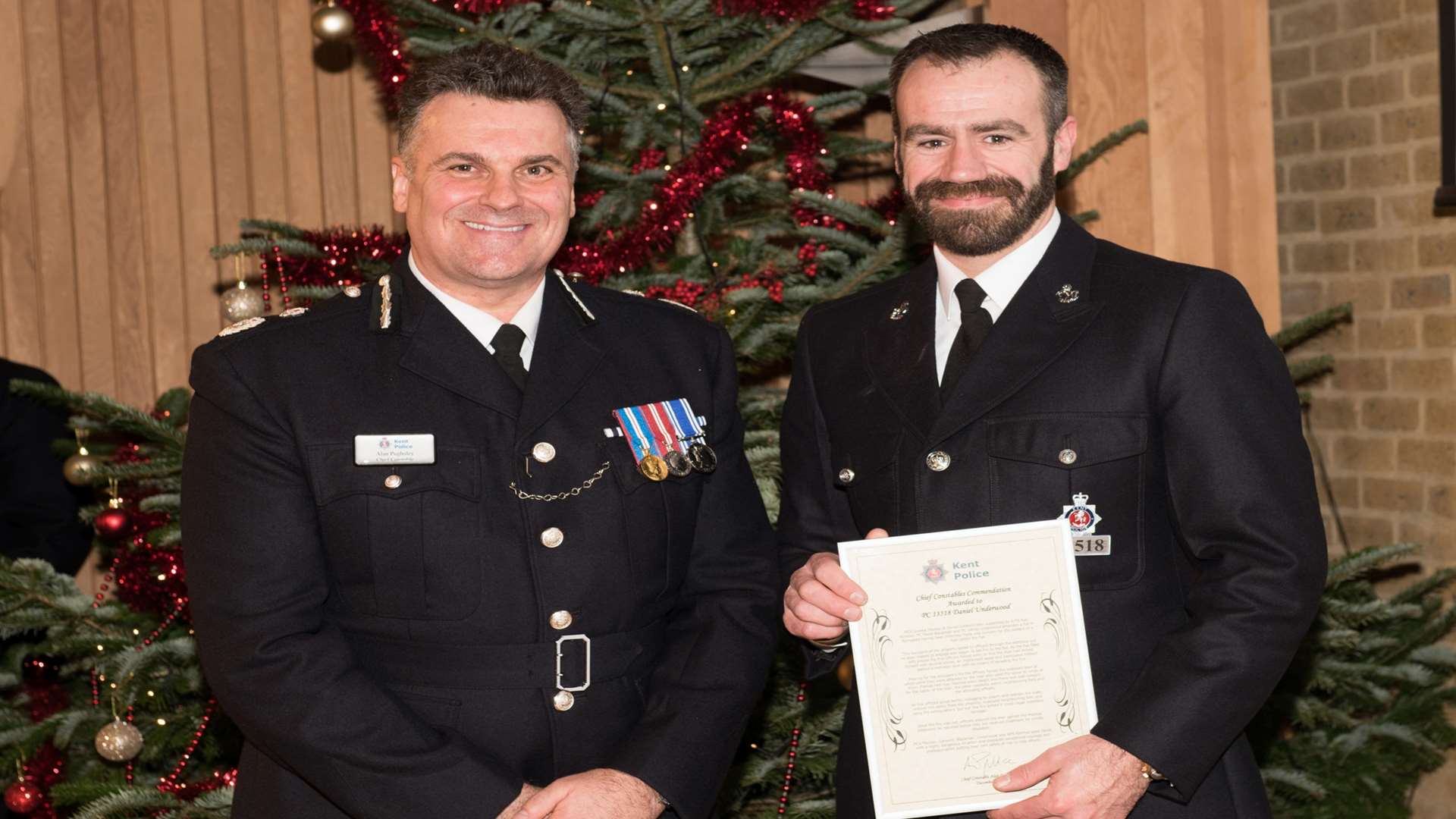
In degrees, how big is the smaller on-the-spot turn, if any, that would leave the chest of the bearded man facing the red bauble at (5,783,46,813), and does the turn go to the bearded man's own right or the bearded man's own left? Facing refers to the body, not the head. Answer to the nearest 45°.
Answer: approximately 45° to the bearded man's own right

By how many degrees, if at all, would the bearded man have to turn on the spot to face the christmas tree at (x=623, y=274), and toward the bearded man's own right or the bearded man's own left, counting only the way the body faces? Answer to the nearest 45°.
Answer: approximately 90° to the bearded man's own right

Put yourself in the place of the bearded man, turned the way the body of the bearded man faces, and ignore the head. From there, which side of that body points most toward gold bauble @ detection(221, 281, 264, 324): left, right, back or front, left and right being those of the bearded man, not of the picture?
right

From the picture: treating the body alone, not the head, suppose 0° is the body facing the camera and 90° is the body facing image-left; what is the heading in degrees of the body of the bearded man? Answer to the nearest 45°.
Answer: approximately 45°

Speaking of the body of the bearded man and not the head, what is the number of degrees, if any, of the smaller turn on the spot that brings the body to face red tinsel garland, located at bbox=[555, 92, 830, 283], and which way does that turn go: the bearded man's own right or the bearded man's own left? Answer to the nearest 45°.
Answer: approximately 90° to the bearded man's own right
